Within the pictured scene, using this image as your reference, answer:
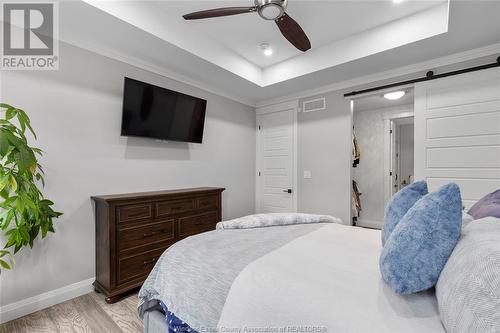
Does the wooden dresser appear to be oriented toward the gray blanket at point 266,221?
yes

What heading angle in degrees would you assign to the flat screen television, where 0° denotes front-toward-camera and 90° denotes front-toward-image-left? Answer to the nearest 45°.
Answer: approximately 315°

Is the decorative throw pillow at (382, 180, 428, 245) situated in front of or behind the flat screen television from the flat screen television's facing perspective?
in front

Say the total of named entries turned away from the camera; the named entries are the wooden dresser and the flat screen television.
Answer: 0

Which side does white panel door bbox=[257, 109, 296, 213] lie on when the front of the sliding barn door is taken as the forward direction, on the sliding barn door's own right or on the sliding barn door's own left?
on the sliding barn door's own right

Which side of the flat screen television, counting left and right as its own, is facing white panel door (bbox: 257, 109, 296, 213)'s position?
left

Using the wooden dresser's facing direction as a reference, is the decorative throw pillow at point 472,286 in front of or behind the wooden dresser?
in front

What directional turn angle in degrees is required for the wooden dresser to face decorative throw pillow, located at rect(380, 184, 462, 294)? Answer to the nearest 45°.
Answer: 0° — it already faces it

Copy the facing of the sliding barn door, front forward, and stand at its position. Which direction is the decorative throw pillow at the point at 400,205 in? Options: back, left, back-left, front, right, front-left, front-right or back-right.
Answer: front-left

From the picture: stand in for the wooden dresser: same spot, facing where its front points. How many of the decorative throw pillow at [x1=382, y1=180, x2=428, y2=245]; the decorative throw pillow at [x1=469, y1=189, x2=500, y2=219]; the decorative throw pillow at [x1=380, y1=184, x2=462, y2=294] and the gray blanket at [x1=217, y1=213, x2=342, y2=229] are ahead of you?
4
